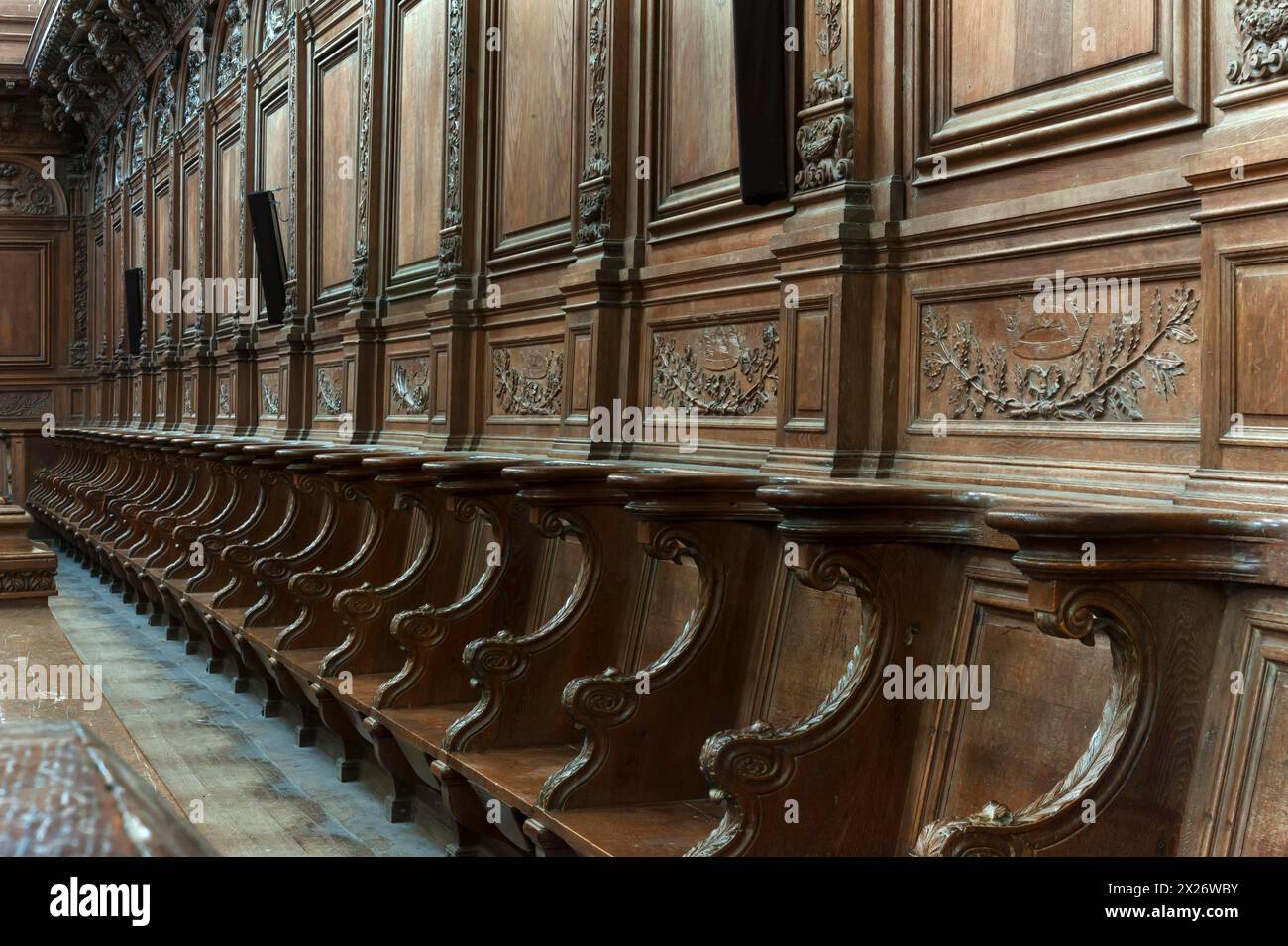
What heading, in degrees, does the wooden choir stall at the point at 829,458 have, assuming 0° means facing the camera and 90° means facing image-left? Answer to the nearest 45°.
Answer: approximately 45°
